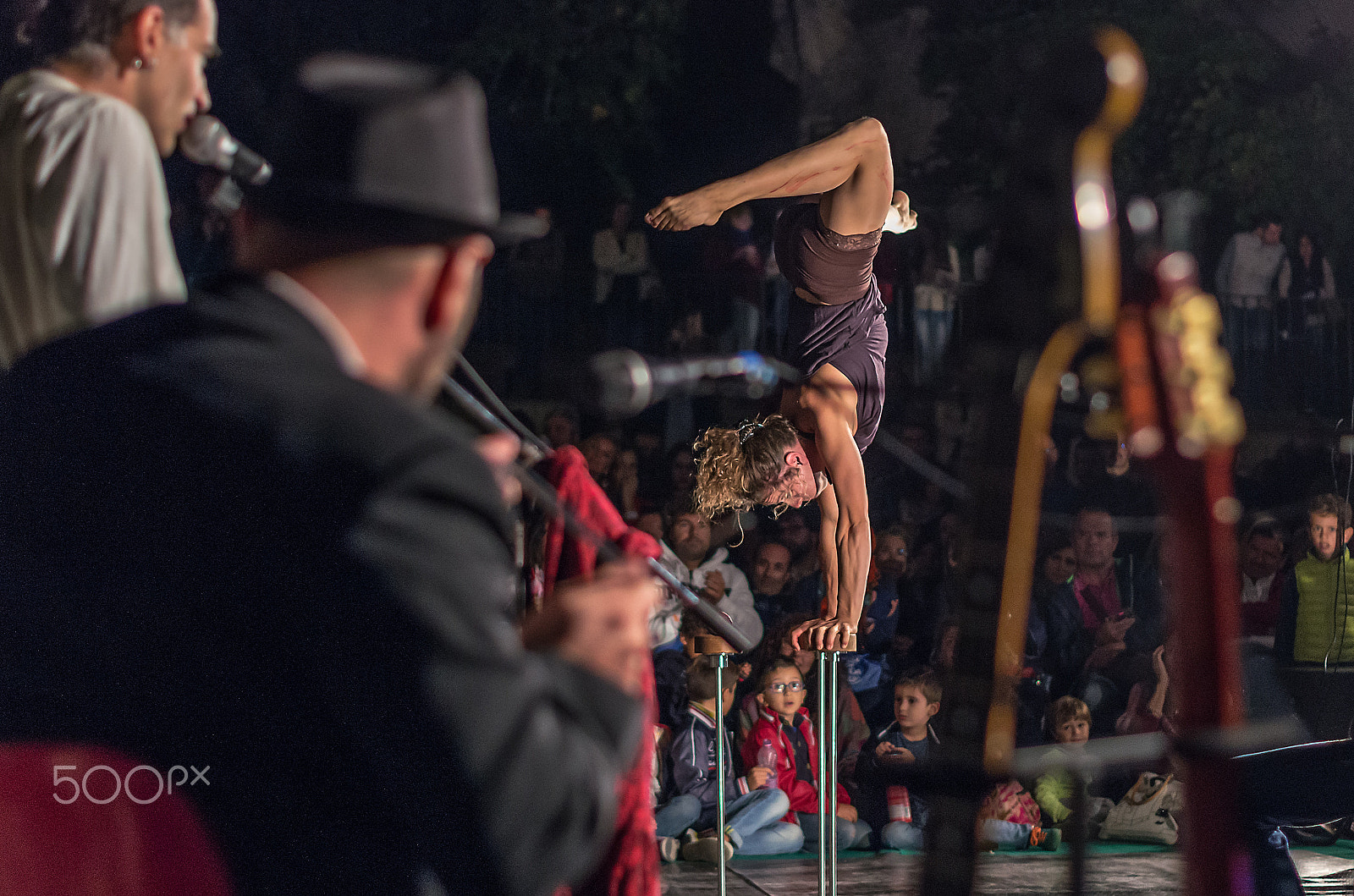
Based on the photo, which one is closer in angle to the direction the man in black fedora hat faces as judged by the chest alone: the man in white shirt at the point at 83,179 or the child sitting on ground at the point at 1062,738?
the child sitting on ground

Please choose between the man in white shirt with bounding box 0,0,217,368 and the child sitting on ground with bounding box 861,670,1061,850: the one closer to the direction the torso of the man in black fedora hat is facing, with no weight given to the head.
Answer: the child sitting on ground

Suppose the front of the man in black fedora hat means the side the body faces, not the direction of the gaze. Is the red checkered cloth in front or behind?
in front

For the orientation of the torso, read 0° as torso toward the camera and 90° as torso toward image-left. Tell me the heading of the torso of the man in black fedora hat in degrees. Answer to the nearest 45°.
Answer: approximately 225°

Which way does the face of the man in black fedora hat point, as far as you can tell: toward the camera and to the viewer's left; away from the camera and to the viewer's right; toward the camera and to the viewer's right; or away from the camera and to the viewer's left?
away from the camera and to the viewer's right

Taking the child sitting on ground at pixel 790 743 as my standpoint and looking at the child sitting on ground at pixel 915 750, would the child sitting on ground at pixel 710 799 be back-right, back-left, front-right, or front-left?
back-right

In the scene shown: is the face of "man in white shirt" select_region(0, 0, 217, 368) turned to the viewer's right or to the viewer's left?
to the viewer's right

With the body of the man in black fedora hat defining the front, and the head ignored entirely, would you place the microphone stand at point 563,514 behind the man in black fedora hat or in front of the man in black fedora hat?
in front
